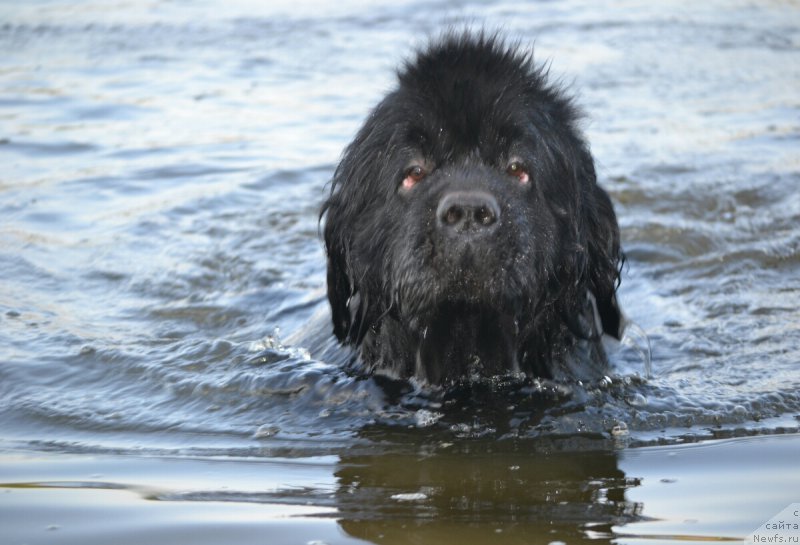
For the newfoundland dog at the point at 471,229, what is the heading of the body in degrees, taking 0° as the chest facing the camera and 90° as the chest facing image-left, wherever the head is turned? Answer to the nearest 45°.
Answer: approximately 0°
